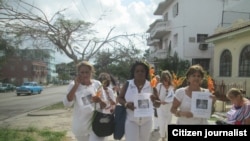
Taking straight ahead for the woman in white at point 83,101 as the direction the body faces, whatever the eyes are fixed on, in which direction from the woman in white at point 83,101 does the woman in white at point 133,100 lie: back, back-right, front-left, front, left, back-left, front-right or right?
left

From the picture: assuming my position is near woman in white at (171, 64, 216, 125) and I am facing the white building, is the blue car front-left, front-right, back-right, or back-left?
front-left

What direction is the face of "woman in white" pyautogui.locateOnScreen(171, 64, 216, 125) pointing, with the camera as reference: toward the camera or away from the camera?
toward the camera

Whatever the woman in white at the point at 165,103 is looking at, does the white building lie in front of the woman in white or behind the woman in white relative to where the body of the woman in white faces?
behind

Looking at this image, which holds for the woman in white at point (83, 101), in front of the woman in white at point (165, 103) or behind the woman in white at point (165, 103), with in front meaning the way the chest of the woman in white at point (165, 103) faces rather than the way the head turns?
in front

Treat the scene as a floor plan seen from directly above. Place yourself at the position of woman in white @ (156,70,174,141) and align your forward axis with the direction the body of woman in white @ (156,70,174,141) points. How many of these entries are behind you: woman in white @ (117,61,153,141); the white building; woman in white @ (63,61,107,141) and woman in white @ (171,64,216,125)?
1

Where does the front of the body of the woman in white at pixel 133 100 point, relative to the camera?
toward the camera

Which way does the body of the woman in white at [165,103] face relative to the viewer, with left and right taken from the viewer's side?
facing the viewer

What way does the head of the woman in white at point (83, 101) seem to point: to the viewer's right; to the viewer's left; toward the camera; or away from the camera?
toward the camera

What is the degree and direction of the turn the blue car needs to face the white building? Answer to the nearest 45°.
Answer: approximately 90° to its left

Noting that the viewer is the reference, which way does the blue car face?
facing the viewer and to the left of the viewer
